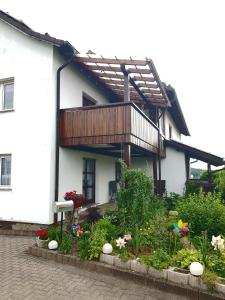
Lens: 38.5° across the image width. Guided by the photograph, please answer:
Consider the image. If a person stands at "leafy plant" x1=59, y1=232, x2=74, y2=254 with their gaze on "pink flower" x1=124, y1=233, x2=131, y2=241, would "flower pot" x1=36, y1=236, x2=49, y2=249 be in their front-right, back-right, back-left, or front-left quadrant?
back-left

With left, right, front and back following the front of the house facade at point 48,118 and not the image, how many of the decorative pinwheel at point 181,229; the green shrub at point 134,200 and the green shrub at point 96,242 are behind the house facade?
0

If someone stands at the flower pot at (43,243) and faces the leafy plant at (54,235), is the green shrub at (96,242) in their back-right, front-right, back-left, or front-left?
front-right

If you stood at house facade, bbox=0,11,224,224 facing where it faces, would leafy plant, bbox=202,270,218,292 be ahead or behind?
ahead

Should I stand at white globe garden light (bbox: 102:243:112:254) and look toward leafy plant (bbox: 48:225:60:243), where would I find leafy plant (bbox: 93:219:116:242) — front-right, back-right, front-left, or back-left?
front-right

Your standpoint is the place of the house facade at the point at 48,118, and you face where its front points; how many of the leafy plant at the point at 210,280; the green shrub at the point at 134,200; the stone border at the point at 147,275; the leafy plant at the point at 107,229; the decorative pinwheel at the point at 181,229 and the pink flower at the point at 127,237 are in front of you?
6

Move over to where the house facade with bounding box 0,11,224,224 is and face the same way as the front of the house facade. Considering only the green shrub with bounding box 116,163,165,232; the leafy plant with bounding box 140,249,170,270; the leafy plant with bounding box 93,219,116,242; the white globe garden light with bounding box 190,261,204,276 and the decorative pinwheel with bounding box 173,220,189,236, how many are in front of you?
5

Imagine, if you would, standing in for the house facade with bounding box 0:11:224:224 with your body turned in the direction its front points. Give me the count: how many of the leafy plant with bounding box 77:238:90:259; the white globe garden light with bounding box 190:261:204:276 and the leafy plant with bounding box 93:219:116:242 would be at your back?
0

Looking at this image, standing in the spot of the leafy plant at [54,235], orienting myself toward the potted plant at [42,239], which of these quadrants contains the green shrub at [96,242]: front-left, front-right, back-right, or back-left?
back-left
